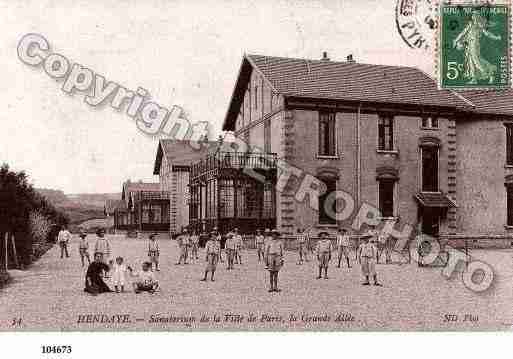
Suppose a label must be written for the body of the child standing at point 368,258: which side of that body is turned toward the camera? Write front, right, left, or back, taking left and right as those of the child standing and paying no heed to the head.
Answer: front

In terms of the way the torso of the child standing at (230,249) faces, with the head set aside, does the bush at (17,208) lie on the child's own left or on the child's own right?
on the child's own right

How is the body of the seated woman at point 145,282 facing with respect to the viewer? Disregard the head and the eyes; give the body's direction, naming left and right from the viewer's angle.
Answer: facing the viewer

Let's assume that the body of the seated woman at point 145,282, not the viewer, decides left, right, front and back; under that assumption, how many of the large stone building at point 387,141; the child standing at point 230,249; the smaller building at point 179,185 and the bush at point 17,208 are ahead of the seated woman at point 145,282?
0

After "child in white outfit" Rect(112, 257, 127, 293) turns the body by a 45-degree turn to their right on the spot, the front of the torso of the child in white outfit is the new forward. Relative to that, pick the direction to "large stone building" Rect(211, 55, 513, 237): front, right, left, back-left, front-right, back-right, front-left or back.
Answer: back

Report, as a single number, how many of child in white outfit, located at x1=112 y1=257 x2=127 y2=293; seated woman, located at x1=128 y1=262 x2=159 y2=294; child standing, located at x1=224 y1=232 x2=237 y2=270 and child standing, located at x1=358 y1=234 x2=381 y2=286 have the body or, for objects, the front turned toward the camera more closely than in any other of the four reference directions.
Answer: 4

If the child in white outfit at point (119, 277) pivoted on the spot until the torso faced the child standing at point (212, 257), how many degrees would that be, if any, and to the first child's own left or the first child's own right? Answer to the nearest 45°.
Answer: approximately 135° to the first child's own left

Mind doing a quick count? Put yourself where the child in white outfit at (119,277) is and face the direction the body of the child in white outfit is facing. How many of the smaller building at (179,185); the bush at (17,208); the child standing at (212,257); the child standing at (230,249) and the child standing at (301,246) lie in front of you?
0

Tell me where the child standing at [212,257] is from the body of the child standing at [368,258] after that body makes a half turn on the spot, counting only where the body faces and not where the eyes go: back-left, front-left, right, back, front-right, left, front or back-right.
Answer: left

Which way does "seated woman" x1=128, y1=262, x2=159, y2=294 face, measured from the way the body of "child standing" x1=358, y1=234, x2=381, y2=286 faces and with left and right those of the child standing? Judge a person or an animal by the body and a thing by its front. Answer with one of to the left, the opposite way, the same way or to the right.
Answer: the same way

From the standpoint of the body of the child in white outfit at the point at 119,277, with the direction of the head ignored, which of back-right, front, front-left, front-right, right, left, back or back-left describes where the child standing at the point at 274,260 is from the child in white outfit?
left

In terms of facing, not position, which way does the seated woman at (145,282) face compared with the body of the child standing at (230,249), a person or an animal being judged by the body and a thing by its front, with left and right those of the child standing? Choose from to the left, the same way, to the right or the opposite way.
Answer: the same way
